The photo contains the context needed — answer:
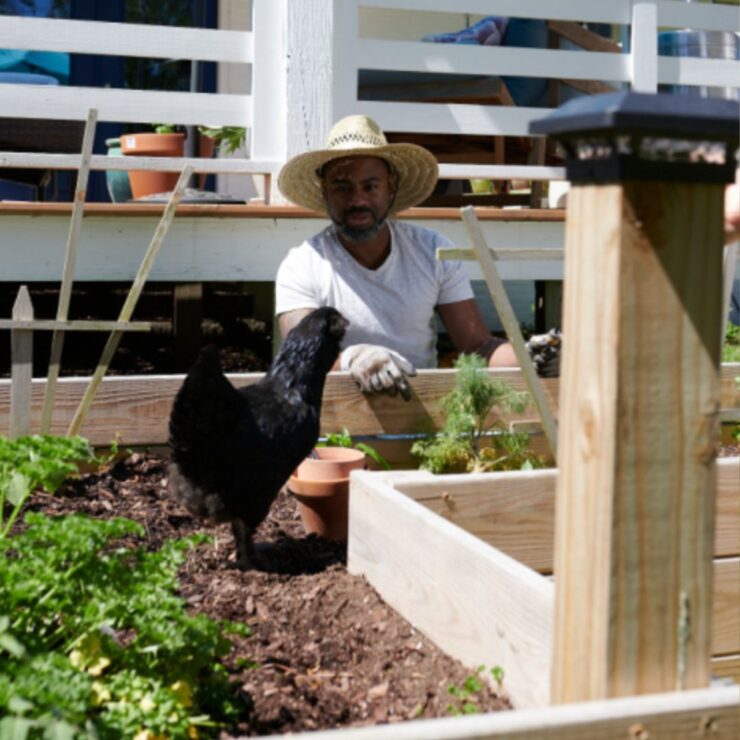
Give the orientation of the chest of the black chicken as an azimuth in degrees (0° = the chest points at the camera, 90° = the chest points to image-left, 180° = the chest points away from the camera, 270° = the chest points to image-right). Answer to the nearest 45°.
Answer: approximately 270°

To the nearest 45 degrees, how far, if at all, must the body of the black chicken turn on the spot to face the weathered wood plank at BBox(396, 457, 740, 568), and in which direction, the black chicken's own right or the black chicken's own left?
approximately 45° to the black chicken's own right

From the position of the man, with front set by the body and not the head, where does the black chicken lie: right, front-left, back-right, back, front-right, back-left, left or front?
front

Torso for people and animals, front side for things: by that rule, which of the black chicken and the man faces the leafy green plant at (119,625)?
the man

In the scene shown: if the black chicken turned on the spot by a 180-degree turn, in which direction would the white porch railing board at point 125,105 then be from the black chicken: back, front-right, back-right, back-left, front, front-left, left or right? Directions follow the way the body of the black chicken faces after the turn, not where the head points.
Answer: right

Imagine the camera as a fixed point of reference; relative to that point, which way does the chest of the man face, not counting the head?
toward the camera

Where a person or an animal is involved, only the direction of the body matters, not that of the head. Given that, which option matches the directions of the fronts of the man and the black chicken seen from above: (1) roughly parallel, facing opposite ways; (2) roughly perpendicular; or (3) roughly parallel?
roughly perpendicular

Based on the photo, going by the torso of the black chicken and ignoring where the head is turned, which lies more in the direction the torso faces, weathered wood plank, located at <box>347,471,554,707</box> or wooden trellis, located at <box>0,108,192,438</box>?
the weathered wood plank

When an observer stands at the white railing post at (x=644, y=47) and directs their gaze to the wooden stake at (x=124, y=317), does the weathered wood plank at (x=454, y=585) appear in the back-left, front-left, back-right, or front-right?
front-left

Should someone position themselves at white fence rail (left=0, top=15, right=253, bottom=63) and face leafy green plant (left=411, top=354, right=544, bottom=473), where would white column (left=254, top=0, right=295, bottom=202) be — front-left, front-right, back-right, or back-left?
front-left

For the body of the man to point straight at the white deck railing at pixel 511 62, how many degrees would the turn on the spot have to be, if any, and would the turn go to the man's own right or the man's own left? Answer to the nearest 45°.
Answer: approximately 180°

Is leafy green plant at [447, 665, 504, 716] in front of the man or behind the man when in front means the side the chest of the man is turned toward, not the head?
in front

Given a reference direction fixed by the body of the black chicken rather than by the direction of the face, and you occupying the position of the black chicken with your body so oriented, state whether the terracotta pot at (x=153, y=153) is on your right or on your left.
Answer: on your left

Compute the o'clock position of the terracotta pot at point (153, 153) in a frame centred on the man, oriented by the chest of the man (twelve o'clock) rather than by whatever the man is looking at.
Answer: The terracotta pot is roughly at 5 o'clock from the man.
